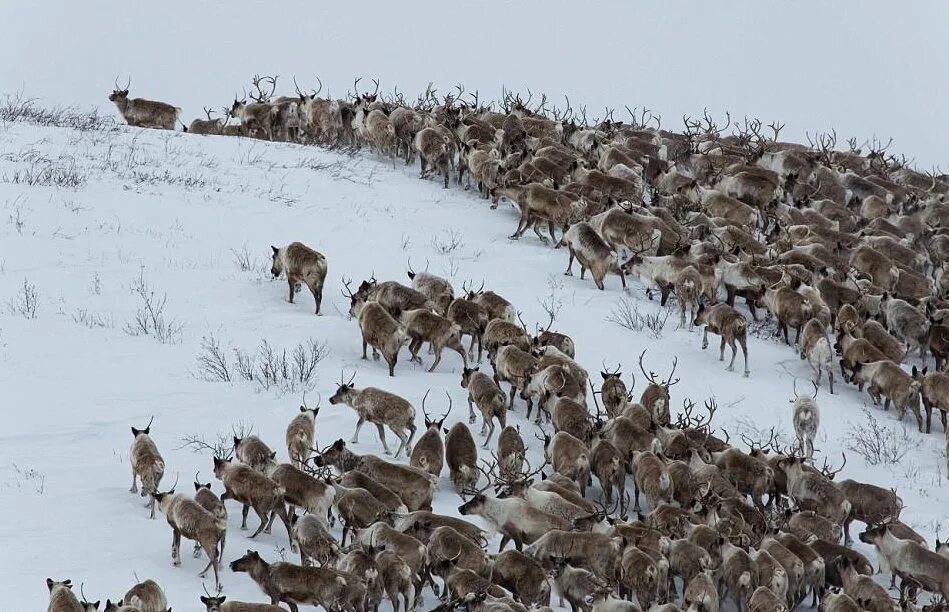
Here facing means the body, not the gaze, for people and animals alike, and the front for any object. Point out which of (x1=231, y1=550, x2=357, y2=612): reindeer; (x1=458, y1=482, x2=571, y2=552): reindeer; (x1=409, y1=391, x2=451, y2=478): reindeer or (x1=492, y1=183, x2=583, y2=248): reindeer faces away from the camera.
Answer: (x1=409, y1=391, x2=451, y2=478): reindeer

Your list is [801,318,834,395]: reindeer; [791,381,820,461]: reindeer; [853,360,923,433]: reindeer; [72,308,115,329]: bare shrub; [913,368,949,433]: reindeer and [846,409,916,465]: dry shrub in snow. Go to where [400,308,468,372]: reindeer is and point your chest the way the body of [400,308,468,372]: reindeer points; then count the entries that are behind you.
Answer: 5

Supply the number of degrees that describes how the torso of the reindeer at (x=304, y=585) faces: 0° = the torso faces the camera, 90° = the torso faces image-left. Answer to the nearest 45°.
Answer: approximately 90°

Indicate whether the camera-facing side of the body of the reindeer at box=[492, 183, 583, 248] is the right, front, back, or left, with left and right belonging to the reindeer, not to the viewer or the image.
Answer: left

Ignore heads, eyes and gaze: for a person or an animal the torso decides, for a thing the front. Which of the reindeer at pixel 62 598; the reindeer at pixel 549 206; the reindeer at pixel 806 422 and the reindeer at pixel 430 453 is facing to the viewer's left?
the reindeer at pixel 549 206

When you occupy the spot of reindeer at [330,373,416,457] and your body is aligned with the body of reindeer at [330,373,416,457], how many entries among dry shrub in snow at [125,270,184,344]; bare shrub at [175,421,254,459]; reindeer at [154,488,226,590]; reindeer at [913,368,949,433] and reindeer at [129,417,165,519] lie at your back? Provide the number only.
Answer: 1

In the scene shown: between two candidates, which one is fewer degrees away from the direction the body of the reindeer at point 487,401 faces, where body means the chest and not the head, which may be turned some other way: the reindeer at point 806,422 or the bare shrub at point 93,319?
the bare shrub

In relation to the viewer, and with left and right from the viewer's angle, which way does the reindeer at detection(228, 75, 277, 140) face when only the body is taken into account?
facing to the left of the viewer

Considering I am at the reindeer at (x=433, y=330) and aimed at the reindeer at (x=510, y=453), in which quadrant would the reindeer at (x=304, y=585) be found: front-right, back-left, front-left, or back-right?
front-right

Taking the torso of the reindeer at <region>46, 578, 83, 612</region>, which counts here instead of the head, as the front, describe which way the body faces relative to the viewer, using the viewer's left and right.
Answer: facing away from the viewer

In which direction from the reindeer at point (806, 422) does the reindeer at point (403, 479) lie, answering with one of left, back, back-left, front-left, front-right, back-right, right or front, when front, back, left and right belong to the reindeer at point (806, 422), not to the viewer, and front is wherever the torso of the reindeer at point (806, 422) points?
back-left

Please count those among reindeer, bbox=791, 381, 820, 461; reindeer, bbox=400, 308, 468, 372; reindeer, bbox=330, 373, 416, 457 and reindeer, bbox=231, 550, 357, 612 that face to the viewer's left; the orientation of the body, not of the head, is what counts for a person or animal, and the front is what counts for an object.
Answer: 3

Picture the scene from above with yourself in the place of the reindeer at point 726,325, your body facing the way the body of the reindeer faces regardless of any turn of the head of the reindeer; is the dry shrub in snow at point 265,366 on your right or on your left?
on your left

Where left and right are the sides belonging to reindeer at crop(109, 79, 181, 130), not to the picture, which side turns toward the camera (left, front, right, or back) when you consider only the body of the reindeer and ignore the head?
left

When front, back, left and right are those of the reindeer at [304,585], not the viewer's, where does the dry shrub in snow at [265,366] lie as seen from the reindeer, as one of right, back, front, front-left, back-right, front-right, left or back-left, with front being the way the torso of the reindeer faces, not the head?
right

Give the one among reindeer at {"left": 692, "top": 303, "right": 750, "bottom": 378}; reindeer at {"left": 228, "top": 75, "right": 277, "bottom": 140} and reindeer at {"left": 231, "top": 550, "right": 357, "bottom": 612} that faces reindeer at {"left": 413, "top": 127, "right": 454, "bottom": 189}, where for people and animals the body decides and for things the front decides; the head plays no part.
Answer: reindeer at {"left": 692, "top": 303, "right": 750, "bottom": 378}

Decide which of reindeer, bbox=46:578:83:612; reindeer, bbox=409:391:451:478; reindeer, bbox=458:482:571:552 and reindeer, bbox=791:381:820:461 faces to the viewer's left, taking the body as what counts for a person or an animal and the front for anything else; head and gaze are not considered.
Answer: reindeer, bbox=458:482:571:552

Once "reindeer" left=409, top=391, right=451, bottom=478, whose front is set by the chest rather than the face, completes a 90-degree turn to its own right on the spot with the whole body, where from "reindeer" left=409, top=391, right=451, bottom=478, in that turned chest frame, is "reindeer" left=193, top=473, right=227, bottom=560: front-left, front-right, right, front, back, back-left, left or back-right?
back-right
